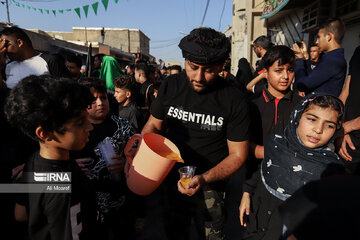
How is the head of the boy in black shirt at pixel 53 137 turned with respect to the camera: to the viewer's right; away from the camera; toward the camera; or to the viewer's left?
to the viewer's right

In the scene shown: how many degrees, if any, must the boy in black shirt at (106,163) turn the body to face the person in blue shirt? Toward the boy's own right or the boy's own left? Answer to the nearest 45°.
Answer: approximately 90° to the boy's own left

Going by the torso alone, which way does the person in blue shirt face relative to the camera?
to the viewer's left

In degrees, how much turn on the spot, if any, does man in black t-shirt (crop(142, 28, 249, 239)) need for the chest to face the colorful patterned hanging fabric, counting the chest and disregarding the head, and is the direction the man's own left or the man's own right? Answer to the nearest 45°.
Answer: approximately 180°
